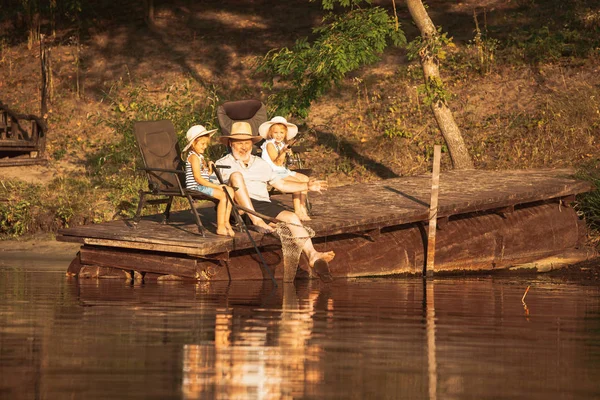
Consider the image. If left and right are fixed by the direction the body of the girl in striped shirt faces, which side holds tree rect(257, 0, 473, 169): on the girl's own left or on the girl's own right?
on the girl's own left

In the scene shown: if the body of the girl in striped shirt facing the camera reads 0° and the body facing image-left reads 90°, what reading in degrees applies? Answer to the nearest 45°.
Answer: approximately 315°

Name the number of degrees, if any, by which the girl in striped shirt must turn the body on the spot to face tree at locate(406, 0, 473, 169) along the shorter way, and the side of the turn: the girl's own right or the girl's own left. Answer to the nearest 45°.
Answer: approximately 90° to the girl's own left

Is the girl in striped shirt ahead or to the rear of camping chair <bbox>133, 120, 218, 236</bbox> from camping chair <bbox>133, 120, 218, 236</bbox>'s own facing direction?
ahead

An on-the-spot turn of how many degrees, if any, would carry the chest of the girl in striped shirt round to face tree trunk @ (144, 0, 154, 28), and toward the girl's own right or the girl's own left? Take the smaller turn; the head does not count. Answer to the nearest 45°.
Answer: approximately 135° to the girl's own left

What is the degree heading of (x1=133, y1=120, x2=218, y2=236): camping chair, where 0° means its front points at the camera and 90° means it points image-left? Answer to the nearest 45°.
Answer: approximately 315°

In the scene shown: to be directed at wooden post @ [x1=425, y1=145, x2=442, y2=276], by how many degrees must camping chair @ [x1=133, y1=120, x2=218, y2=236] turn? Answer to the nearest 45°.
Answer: approximately 45° to its left

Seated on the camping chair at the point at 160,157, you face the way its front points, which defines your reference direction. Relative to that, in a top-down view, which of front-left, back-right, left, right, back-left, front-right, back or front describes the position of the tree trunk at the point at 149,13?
back-left
